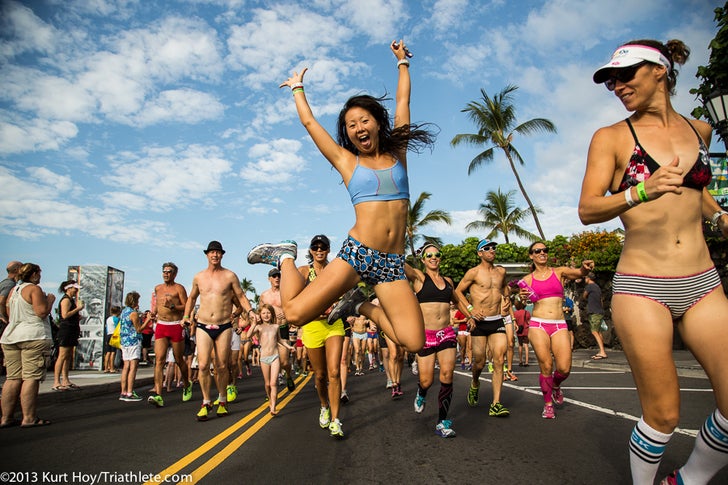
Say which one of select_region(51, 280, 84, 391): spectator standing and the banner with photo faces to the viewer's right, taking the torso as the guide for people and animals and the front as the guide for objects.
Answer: the spectator standing

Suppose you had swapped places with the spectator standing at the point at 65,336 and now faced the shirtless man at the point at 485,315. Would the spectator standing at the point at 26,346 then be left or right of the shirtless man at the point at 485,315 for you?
right

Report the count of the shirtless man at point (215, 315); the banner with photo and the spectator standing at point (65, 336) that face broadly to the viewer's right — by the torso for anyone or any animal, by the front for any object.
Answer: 1

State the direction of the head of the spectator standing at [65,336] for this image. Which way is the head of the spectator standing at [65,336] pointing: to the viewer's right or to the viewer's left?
to the viewer's right

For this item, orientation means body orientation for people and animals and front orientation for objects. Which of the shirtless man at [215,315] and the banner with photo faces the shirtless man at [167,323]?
the banner with photo

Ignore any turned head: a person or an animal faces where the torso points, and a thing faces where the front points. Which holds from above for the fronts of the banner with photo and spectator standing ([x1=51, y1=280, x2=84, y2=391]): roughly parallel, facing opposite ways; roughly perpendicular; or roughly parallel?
roughly perpendicular

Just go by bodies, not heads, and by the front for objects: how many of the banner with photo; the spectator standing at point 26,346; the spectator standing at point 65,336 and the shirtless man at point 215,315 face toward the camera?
2
